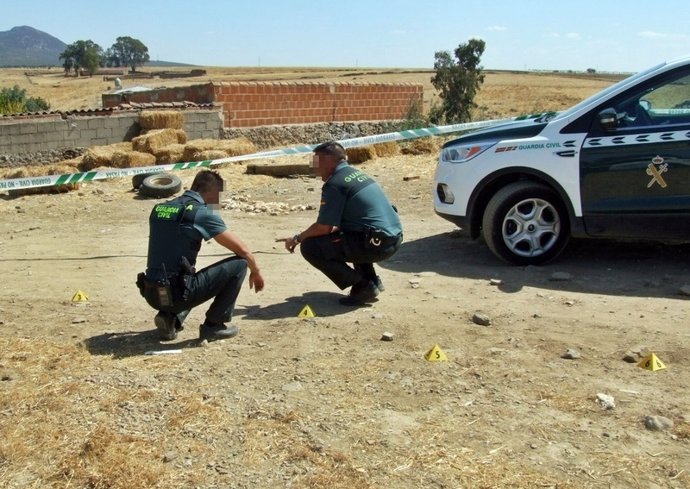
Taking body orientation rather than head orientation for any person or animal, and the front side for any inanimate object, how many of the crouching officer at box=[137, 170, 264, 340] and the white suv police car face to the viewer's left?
1

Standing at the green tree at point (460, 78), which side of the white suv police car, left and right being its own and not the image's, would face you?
right

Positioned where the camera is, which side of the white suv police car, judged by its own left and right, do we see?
left

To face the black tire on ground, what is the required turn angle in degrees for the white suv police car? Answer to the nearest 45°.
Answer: approximately 45° to its right

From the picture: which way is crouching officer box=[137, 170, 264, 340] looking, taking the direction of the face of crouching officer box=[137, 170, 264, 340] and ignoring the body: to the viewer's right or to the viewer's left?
to the viewer's right

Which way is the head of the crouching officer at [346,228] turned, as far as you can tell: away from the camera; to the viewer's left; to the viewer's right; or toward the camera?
to the viewer's left

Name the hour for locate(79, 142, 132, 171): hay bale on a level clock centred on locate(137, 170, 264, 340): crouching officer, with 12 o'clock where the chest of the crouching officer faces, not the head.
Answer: The hay bale is roughly at 10 o'clock from the crouching officer.

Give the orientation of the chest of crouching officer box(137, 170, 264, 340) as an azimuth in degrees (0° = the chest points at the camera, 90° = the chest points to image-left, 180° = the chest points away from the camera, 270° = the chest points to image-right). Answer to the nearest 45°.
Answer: approximately 225°

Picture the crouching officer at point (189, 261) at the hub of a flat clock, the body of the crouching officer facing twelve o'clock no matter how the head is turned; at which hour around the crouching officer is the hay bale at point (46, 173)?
The hay bale is roughly at 10 o'clock from the crouching officer.

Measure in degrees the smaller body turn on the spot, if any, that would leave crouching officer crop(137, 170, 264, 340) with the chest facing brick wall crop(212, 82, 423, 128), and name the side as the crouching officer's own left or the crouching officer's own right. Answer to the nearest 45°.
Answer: approximately 45° to the crouching officer's own left
